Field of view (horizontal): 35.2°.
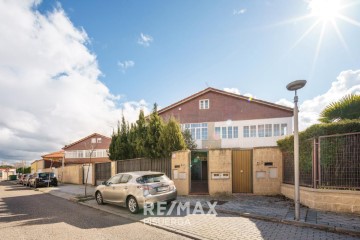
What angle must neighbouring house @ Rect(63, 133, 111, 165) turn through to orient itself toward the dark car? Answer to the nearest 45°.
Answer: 0° — it already faces it

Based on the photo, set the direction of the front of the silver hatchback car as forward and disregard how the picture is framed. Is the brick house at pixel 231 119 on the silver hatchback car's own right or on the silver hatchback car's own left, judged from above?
on the silver hatchback car's own right

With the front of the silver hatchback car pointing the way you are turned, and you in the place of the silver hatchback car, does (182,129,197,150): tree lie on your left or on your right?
on your right

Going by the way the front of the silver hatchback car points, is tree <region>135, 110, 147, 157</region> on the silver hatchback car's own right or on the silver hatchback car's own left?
on the silver hatchback car's own right

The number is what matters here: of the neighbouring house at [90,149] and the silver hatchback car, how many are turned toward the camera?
1

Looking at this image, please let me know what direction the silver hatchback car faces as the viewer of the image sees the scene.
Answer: facing away from the viewer and to the left of the viewer

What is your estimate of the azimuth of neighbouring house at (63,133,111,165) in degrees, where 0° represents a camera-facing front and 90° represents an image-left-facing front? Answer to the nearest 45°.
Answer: approximately 0°

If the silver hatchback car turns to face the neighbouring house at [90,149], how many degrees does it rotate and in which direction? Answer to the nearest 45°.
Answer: approximately 45° to its right
